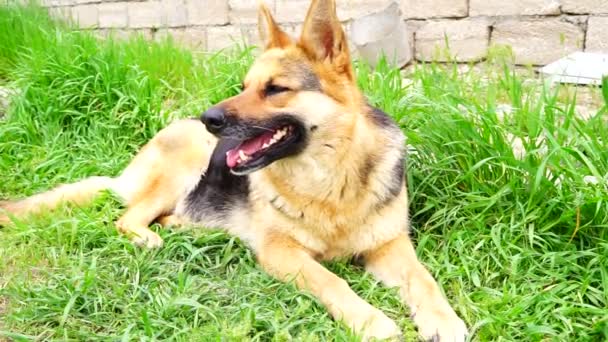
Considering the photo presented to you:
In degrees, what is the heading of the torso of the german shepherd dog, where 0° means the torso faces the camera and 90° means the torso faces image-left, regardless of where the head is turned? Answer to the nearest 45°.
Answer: approximately 315°
